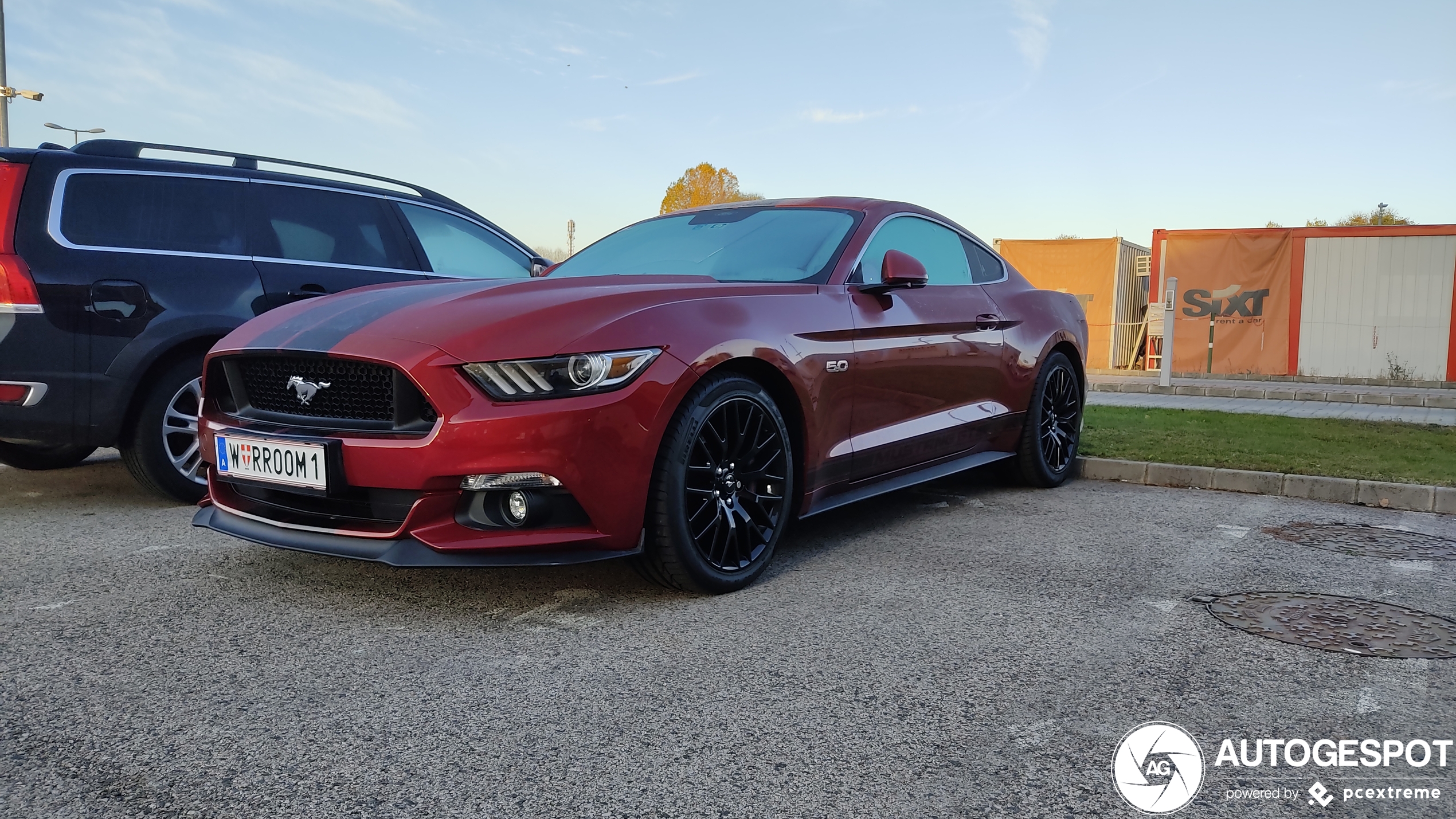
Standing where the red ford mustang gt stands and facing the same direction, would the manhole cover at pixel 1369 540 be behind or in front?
behind

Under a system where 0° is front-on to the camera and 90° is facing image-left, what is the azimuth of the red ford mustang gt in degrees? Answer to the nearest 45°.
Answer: approximately 45°

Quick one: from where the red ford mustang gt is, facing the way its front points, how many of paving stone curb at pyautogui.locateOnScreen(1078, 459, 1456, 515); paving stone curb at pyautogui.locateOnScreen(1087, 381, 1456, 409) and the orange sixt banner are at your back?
3

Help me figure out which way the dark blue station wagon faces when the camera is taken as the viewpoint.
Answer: facing away from the viewer and to the right of the viewer

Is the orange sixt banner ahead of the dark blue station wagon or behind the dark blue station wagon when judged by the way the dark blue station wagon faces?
ahead

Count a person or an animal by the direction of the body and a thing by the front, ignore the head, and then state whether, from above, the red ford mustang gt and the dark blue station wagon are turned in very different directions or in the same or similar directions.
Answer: very different directions

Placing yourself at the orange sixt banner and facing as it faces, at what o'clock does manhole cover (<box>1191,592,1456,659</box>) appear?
The manhole cover is roughly at 12 o'clock from the orange sixt banner.

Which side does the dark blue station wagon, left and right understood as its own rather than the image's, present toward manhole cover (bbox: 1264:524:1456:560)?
right

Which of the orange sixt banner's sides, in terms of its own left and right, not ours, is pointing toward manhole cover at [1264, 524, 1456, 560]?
front

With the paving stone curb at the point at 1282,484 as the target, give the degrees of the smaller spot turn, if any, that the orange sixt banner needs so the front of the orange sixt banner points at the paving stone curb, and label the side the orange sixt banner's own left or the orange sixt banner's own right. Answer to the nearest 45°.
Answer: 0° — it already faces it

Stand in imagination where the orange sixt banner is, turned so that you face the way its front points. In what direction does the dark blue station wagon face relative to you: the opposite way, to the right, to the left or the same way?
the opposite way

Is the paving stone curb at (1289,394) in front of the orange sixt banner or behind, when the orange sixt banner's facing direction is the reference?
in front

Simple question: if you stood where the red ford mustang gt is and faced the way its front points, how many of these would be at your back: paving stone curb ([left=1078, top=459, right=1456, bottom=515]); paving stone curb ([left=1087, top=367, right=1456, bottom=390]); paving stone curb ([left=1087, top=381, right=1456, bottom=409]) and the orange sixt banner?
4
